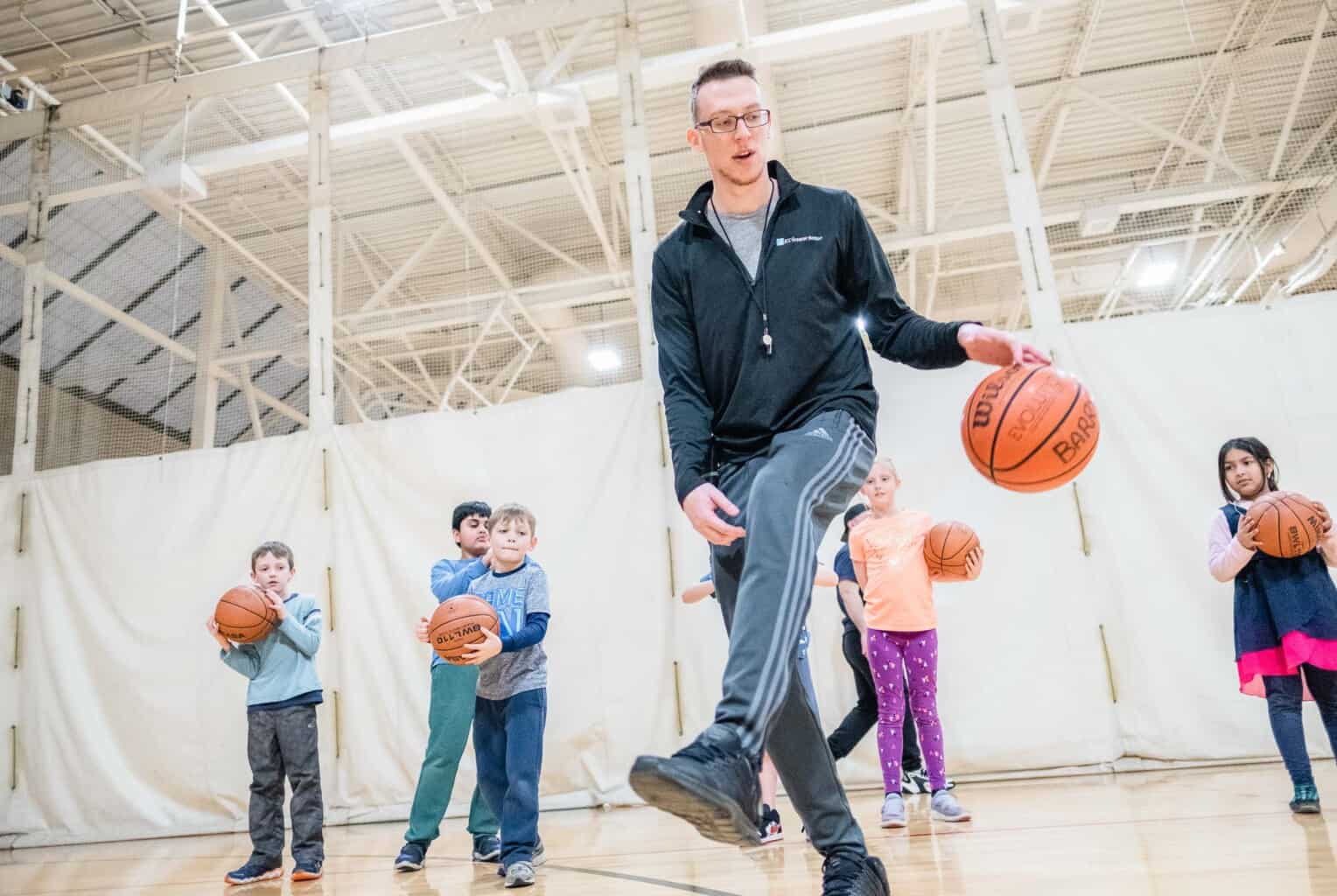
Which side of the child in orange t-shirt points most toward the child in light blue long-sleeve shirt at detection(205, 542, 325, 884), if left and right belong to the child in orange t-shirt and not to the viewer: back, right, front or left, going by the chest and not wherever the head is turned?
right

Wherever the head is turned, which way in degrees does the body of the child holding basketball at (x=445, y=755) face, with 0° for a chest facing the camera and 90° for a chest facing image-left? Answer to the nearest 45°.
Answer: approximately 0°

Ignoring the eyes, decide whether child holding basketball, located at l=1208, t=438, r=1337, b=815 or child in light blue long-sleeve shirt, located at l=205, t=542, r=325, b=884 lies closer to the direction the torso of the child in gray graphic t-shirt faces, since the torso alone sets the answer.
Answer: the child in light blue long-sleeve shirt

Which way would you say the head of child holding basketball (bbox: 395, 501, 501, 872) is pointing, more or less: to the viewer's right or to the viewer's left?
to the viewer's right
